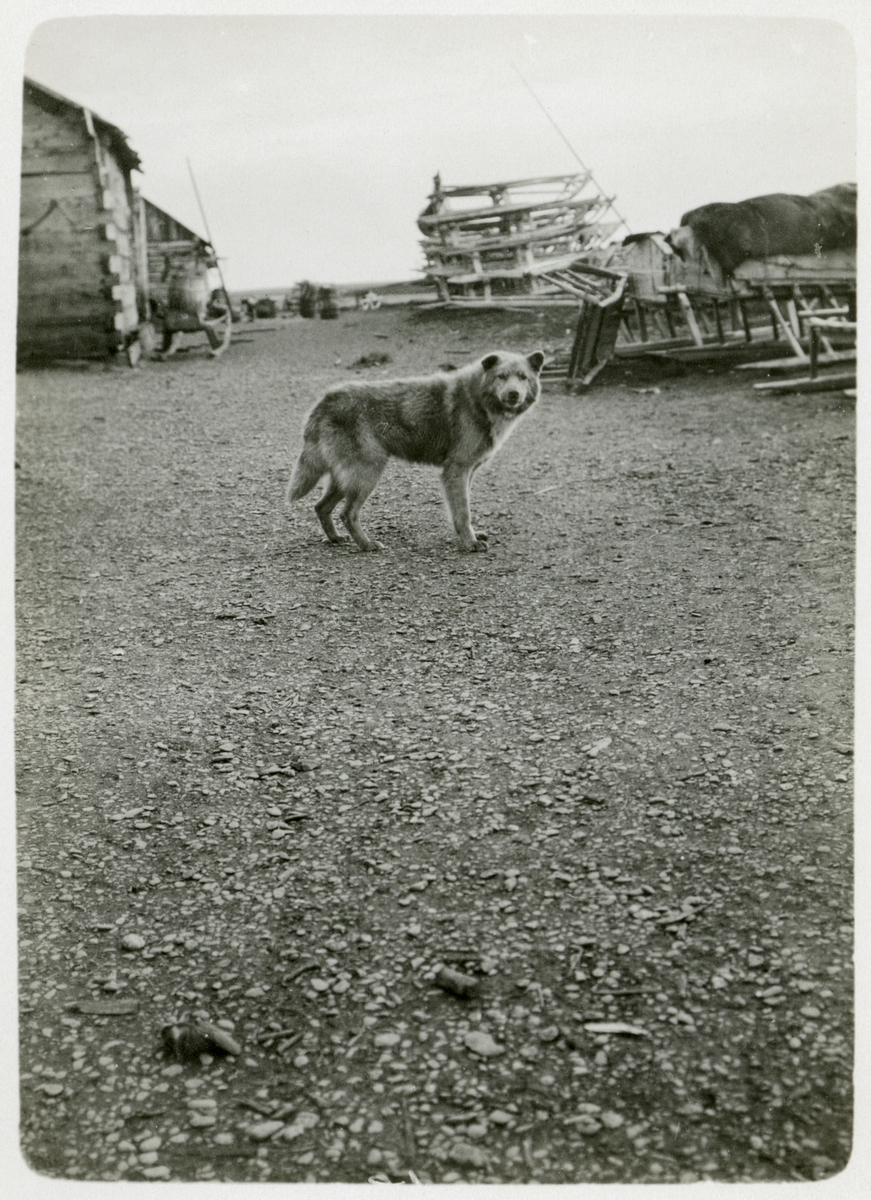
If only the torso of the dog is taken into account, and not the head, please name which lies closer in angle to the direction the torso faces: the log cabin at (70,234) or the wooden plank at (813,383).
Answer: the wooden plank

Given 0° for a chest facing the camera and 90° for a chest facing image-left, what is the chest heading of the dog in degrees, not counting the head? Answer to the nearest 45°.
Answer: approximately 270°

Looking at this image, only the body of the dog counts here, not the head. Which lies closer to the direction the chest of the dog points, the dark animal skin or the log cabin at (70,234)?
the dark animal skin

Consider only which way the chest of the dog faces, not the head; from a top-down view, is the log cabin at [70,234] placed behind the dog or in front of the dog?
behind
